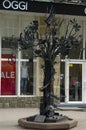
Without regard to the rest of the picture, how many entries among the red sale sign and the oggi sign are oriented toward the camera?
2

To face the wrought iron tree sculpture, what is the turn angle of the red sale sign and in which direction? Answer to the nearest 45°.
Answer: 0° — it already faces it

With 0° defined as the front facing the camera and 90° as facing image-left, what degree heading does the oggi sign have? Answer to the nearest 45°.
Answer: approximately 0°

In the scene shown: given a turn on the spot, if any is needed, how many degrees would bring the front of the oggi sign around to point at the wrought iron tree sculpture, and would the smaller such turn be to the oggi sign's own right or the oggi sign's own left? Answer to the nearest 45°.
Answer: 0° — it already faces it

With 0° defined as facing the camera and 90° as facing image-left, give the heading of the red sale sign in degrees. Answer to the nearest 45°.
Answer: approximately 0°
